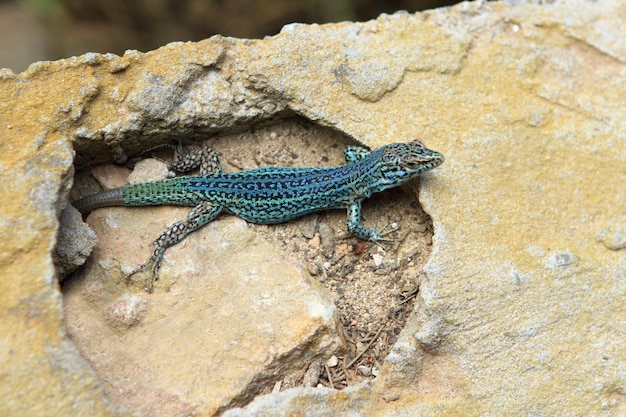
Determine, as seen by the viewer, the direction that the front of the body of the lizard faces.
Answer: to the viewer's right
